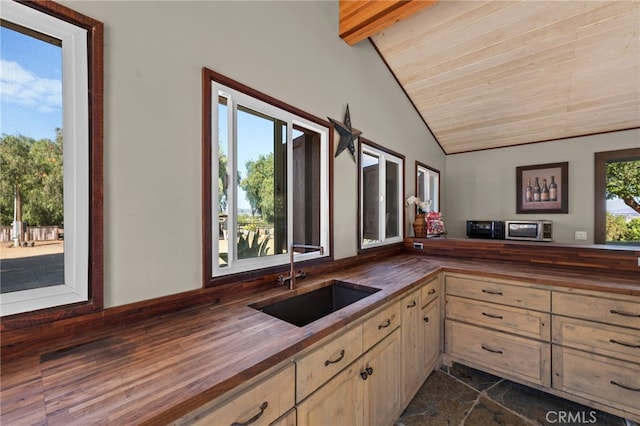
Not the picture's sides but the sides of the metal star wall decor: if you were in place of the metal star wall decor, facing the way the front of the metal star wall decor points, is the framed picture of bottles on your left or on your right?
on your left

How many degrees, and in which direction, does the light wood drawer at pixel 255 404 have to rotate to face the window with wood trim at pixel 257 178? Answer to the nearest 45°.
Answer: approximately 135° to its left

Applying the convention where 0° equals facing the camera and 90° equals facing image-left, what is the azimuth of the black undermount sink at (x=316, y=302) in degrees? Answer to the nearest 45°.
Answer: approximately 315°

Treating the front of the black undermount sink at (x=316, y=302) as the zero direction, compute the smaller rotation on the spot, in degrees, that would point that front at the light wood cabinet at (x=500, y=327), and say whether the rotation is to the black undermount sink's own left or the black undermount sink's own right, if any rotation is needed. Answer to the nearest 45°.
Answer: approximately 45° to the black undermount sink's own left

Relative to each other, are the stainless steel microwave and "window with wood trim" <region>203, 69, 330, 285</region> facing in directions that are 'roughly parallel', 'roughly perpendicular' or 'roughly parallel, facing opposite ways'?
roughly perpendicular

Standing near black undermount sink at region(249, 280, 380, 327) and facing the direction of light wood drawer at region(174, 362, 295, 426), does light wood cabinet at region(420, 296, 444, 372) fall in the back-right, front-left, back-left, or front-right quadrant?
back-left

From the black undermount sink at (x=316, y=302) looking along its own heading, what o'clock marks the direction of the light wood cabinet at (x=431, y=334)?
The light wood cabinet is roughly at 10 o'clock from the black undermount sink.

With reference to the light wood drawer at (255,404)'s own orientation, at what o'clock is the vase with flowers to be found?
The vase with flowers is roughly at 9 o'clock from the light wood drawer.

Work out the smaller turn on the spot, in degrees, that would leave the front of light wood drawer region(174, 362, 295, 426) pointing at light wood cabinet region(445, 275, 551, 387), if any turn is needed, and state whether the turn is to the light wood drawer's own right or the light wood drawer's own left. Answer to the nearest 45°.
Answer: approximately 45° to the light wood drawer's own left

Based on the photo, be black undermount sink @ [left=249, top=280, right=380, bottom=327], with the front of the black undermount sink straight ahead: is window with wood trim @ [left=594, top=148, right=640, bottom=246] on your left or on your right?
on your left

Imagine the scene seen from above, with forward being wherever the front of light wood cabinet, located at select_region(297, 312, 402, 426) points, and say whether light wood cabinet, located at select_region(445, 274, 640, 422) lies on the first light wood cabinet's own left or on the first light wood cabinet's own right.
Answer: on the first light wood cabinet's own left
